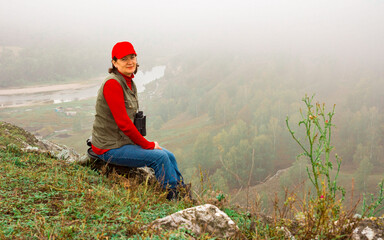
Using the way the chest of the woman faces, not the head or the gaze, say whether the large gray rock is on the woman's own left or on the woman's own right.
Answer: on the woman's own right

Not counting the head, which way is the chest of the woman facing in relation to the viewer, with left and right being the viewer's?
facing to the right of the viewer
